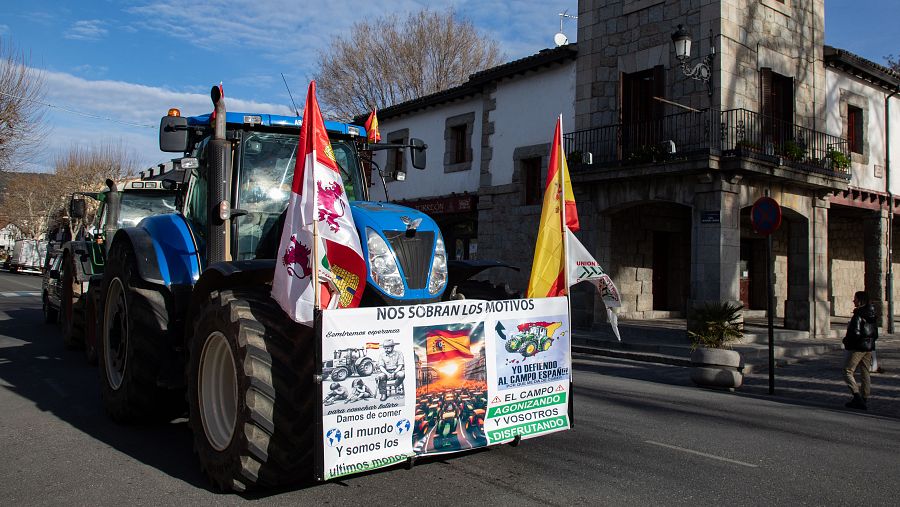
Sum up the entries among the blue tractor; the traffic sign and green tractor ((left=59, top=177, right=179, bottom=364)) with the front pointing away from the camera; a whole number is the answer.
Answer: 0

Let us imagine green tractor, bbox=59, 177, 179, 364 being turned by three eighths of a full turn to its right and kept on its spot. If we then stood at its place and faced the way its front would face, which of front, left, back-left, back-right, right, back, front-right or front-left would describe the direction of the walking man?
back-left

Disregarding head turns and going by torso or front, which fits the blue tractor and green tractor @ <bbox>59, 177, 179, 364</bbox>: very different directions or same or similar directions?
same or similar directions

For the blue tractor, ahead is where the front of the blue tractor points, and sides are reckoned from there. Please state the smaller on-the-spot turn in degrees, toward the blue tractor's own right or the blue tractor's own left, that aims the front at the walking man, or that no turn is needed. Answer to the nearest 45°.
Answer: approximately 45° to the blue tractor's own left

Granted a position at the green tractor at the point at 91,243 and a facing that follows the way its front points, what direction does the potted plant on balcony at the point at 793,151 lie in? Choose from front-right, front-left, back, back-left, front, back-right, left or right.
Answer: front-left

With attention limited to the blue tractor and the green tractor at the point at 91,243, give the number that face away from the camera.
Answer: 0

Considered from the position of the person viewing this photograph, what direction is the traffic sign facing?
facing the viewer

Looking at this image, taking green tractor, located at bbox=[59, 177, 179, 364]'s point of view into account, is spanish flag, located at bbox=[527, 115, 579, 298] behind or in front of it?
in front

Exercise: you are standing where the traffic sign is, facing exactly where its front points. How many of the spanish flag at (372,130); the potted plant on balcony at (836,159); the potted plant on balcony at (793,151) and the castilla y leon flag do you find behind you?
2

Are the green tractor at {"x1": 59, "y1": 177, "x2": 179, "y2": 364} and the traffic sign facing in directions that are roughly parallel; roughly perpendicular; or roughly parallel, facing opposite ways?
roughly perpendicular

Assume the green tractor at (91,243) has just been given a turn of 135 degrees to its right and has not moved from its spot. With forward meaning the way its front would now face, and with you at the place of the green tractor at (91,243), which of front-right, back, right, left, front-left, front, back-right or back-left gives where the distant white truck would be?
right

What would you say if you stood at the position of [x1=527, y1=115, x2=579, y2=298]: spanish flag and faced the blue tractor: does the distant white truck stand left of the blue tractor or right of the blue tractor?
right

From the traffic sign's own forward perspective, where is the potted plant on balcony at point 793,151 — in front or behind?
behind

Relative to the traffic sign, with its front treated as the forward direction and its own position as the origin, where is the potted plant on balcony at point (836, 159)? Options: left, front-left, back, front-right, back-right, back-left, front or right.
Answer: back
